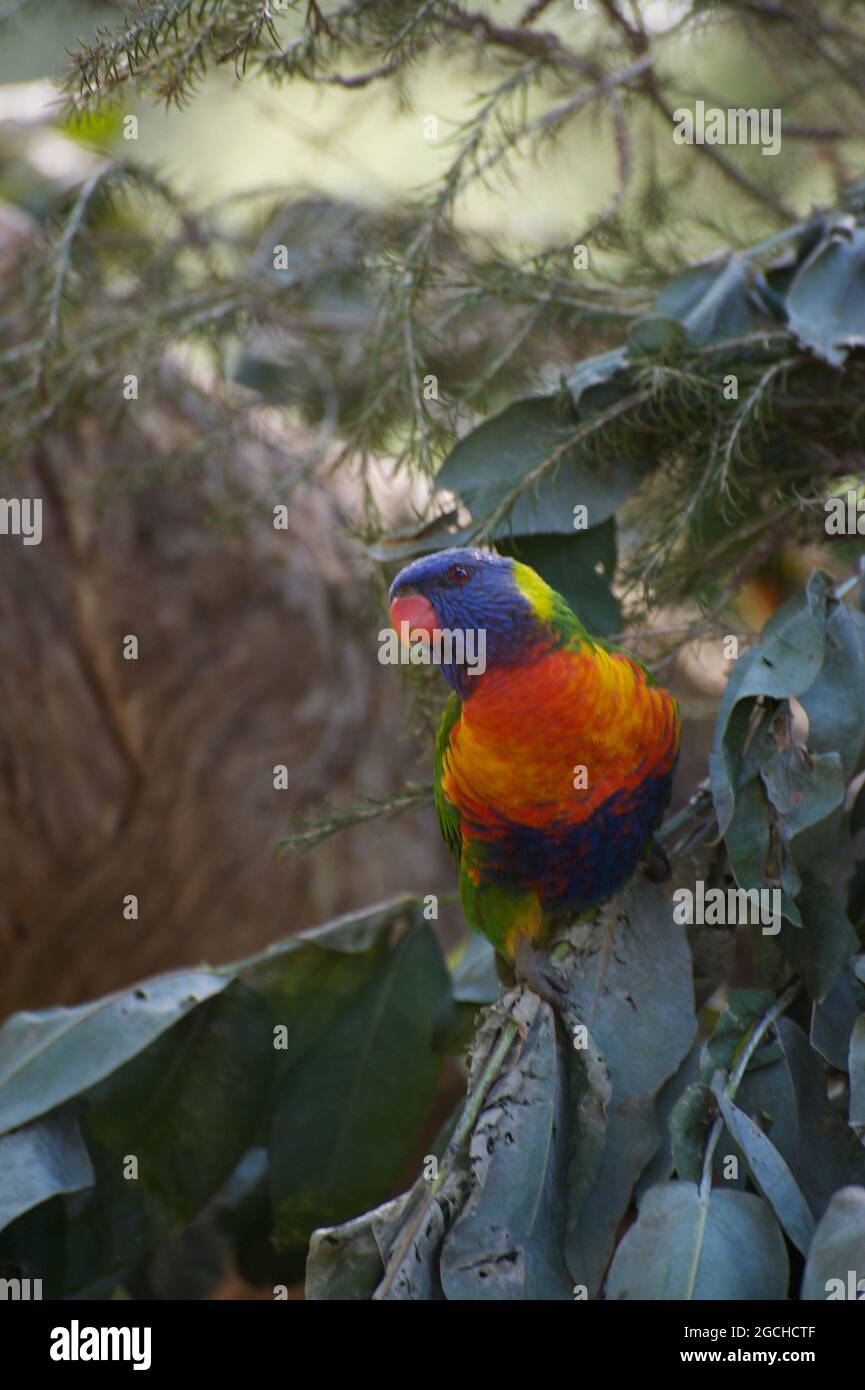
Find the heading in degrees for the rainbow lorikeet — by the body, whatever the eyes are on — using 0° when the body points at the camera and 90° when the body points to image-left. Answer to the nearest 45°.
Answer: approximately 0°
